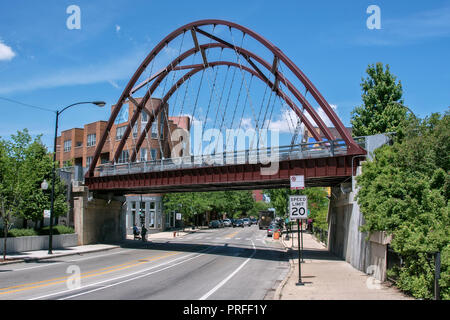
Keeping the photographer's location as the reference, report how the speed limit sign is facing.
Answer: facing the viewer

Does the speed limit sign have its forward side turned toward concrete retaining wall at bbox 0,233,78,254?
no

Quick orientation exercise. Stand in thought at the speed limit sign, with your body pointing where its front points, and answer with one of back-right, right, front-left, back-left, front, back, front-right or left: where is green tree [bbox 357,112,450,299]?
left

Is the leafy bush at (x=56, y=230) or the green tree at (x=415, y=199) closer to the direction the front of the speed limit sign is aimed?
the green tree

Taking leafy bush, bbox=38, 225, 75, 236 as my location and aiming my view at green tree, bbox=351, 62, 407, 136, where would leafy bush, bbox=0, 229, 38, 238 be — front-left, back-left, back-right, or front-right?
back-right
